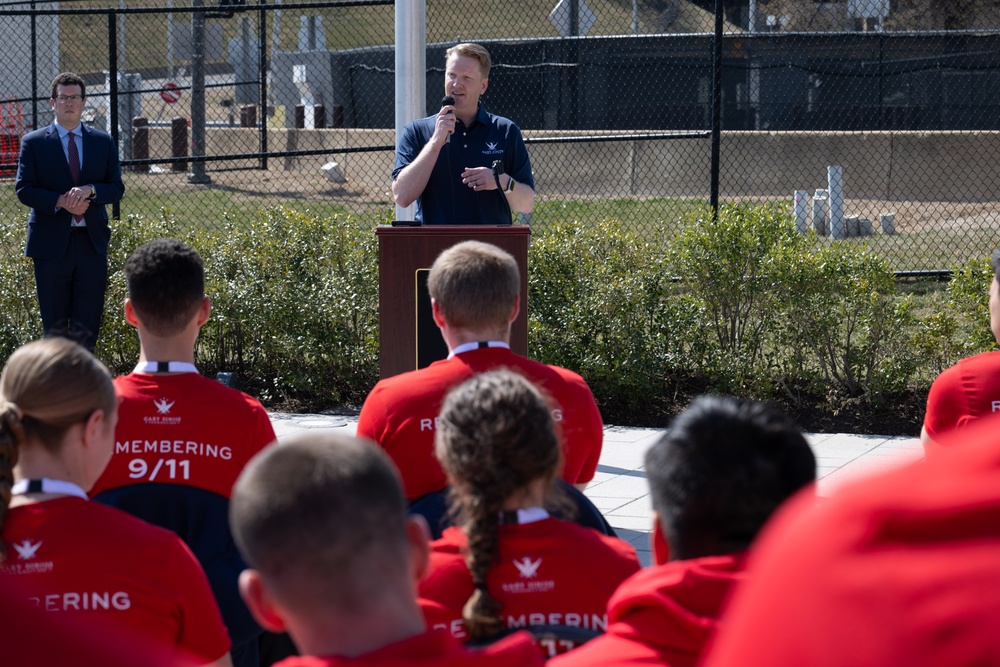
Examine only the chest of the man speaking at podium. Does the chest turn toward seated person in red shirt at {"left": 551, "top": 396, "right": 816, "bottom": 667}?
yes

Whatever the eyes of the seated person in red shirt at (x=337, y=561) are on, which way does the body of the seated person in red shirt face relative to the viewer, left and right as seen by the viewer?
facing away from the viewer

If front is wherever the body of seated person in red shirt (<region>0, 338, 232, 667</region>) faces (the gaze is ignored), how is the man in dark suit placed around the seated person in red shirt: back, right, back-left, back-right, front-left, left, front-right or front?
front-left

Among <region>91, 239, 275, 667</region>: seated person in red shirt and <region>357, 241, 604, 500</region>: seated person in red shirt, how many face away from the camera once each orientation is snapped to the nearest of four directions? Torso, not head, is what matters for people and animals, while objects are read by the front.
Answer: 2

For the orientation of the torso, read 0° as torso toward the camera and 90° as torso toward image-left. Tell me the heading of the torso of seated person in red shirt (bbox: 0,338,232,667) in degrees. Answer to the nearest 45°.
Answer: approximately 225°

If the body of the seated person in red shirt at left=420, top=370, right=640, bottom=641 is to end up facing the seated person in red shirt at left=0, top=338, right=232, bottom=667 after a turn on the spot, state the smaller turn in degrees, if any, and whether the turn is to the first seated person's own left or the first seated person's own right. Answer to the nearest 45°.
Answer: approximately 90° to the first seated person's own left

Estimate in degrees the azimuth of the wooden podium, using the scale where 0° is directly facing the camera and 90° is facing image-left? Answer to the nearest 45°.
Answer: approximately 0°

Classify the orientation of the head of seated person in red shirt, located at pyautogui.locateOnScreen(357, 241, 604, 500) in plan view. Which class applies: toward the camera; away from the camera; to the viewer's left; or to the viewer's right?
away from the camera

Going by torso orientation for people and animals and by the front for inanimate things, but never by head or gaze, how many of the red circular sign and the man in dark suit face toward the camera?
2

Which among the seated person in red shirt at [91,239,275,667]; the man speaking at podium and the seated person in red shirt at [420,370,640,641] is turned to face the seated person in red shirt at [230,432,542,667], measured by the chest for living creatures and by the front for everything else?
the man speaking at podium

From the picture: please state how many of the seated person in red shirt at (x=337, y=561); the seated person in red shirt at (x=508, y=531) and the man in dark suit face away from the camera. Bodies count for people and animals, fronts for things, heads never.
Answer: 2

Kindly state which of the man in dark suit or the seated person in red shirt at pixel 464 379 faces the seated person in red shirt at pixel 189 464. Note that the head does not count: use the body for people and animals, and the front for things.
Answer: the man in dark suit

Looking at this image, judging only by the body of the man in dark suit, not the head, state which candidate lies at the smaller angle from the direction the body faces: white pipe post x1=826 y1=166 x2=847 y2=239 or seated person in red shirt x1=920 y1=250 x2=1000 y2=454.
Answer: the seated person in red shirt

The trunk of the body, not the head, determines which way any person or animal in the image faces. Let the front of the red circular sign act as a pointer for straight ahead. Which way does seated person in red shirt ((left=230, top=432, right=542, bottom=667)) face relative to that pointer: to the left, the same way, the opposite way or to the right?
the opposite way

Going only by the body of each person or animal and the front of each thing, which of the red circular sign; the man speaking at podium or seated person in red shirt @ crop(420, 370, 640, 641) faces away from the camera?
the seated person in red shirt

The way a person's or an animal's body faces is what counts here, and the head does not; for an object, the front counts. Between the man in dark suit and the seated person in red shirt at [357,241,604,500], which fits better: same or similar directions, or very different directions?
very different directions
